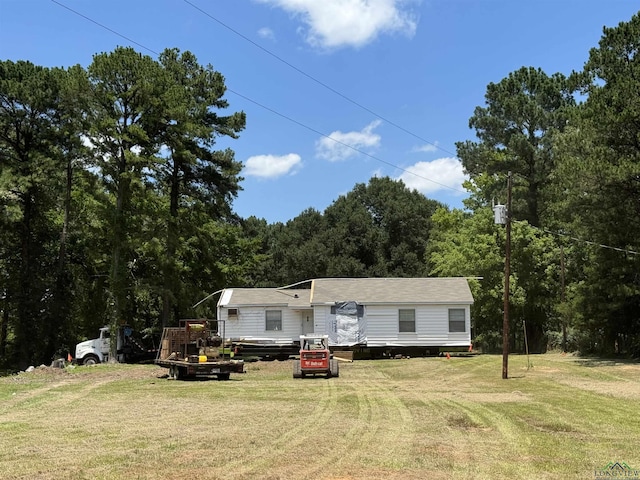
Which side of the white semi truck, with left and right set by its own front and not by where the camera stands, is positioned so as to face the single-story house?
back

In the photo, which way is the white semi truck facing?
to the viewer's left

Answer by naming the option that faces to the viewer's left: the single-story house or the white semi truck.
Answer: the white semi truck

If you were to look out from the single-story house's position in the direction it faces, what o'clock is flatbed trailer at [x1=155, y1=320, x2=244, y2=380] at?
The flatbed trailer is roughly at 1 o'clock from the single-story house.

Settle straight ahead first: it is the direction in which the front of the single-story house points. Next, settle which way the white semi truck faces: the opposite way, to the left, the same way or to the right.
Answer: to the right

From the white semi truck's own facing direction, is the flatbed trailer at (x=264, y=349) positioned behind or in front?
behind

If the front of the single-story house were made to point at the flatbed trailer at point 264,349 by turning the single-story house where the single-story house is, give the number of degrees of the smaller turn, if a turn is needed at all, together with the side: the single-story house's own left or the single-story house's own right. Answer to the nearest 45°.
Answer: approximately 90° to the single-story house's own right

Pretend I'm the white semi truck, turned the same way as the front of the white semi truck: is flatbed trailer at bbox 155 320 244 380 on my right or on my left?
on my left

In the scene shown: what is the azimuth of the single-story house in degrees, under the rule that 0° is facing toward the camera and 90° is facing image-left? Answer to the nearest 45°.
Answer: approximately 0°

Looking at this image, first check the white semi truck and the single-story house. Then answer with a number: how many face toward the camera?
1

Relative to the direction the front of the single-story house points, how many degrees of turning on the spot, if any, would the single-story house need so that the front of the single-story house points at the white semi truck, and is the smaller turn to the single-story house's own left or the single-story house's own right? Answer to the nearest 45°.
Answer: approximately 90° to the single-story house's own right
